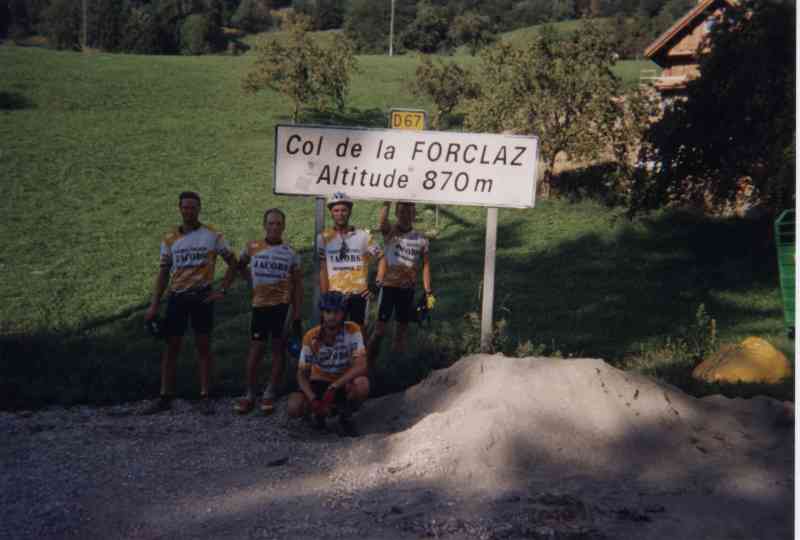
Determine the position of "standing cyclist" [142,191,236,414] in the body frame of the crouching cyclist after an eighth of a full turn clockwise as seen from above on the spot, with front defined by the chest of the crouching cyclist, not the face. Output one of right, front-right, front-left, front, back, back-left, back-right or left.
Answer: right

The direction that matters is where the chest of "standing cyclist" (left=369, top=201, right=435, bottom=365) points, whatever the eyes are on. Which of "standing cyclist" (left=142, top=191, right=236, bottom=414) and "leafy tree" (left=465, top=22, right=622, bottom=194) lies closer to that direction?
the standing cyclist

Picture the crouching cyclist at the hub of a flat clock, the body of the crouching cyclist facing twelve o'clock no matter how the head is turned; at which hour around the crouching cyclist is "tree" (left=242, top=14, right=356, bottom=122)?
The tree is roughly at 6 o'clock from the crouching cyclist.

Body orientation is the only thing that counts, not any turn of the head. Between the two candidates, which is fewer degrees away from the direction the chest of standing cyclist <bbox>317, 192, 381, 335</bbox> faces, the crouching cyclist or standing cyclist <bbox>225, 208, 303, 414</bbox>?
the crouching cyclist

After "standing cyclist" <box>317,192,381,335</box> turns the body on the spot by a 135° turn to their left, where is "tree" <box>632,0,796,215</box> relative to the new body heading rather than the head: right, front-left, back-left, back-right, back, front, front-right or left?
front

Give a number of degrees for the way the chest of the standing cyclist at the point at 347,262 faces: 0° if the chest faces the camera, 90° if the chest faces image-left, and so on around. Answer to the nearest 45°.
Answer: approximately 0°
